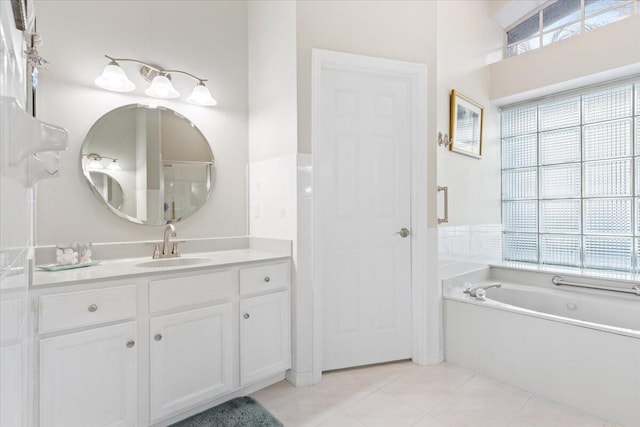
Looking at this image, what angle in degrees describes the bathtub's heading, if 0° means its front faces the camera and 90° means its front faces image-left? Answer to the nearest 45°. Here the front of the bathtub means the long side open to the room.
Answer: approximately 45°

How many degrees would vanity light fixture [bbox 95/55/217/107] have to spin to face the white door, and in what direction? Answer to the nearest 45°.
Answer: approximately 45° to its left

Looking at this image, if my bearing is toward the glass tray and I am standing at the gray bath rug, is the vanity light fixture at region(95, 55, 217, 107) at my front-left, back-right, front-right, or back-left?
front-right

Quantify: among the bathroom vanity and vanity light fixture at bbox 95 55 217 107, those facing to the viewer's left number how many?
0

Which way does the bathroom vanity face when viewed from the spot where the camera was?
facing the viewer and to the right of the viewer

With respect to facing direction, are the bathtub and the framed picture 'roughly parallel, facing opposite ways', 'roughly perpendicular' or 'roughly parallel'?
roughly perpendicular

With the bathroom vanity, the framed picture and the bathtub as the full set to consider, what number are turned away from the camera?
0

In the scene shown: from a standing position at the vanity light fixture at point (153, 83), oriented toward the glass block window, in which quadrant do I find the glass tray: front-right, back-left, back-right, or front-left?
back-right
